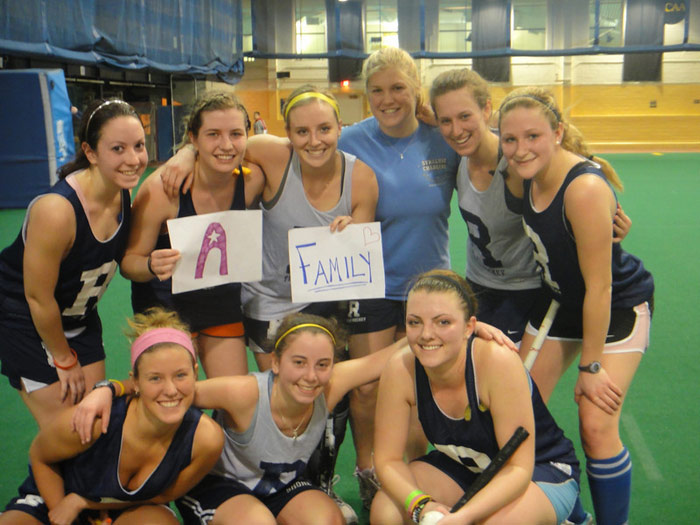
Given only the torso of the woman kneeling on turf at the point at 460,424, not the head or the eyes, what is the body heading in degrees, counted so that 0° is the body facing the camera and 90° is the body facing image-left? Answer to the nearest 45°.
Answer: approximately 45°

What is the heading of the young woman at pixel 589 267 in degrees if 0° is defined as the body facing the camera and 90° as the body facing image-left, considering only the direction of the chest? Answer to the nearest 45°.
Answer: approximately 45°

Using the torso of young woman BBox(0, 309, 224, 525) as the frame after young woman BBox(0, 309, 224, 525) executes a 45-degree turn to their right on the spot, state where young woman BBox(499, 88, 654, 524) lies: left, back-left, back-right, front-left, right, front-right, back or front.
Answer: back-left
